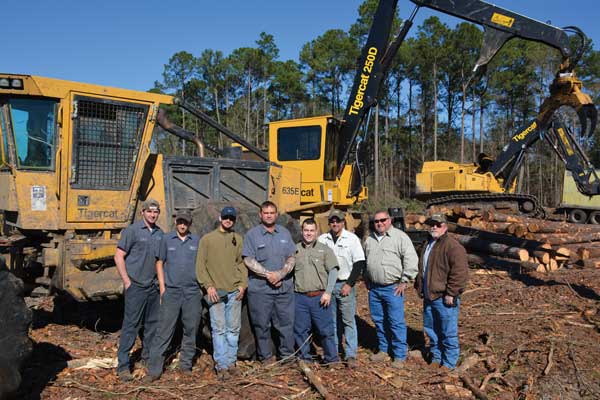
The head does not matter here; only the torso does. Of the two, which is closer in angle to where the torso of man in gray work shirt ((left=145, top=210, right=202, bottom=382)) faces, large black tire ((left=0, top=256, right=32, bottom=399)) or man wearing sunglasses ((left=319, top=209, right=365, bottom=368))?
the large black tire

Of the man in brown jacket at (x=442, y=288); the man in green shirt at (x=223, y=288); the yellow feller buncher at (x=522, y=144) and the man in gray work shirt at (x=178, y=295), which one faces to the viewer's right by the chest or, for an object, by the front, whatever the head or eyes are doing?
the yellow feller buncher

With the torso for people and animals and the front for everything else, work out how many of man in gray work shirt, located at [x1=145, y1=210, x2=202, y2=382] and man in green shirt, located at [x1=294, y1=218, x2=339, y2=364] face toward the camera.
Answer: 2

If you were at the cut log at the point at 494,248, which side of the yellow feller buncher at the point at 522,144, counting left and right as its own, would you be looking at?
right

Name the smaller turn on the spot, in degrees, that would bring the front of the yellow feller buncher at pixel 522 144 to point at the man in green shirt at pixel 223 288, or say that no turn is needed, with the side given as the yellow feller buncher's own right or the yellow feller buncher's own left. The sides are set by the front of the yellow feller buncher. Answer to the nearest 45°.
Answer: approximately 90° to the yellow feller buncher's own right

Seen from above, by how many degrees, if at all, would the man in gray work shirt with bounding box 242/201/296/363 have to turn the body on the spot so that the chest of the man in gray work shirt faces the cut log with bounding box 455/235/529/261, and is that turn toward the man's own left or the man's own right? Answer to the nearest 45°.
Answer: approximately 135° to the man's own left

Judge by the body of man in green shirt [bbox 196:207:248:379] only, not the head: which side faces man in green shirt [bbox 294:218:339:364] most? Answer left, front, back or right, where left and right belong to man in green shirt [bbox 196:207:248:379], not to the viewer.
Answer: left

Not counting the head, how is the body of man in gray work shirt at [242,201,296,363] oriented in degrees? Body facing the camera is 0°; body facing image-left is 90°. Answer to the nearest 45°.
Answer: approximately 0°

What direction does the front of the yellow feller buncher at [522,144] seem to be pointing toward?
to the viewer's right
